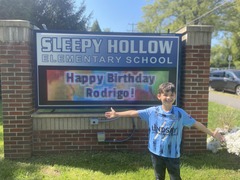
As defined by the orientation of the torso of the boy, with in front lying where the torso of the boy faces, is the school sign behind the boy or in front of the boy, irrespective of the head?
behind

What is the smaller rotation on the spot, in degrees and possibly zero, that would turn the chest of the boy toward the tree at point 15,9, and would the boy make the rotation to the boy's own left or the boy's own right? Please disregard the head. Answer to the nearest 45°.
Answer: approximately 135° to the boy's own right

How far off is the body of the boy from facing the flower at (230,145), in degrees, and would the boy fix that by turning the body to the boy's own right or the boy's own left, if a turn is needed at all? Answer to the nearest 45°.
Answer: approximately 135° to the boy's own left

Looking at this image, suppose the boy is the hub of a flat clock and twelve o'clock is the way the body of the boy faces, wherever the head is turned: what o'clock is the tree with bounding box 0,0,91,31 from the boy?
The tree is roughly at 5 o'clock from the boy.

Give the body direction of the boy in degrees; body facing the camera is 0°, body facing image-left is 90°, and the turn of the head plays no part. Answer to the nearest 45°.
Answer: approximately 0°

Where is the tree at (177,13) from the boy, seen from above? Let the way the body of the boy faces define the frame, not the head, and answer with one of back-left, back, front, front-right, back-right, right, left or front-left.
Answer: back
